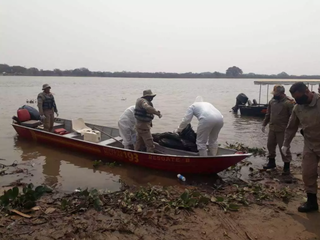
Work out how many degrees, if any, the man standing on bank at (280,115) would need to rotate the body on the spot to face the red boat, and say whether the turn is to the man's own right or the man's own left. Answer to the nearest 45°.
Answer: approximately 45° to the man's own right

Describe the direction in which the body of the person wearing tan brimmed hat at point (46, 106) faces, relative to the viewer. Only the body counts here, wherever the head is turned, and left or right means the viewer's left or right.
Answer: facing the viewer and to the right of the viewer

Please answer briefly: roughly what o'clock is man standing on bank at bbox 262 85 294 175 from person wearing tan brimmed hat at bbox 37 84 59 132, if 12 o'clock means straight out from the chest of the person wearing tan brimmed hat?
The man standing on bank is roughly at 12 o'clock from the person wearing tan brimmed hat.

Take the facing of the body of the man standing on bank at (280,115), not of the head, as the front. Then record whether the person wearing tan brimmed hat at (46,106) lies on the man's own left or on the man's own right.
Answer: on the man's own right

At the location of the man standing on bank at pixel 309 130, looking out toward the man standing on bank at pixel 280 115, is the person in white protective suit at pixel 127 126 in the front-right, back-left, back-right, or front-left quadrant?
front-left

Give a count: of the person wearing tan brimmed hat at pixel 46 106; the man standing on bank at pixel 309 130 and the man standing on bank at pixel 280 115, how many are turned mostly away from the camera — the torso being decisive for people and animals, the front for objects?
0

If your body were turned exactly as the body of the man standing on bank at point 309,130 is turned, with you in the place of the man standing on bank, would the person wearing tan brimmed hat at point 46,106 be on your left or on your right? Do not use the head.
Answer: on your right

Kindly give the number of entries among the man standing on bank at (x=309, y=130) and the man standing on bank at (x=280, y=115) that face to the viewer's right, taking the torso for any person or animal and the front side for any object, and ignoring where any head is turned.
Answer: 0

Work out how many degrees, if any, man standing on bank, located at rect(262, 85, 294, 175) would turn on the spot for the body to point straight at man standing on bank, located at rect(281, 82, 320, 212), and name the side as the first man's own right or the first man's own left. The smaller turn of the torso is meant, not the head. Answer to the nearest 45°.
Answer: approximately 45° to the first man's own left

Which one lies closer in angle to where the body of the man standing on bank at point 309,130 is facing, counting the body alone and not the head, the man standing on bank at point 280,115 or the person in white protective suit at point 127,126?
the person in white protective suit

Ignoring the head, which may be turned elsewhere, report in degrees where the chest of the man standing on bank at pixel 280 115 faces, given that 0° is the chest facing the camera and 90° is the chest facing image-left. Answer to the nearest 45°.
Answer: approximately 45°

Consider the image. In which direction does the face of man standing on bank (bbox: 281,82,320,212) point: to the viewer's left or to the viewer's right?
to the viewer's left
